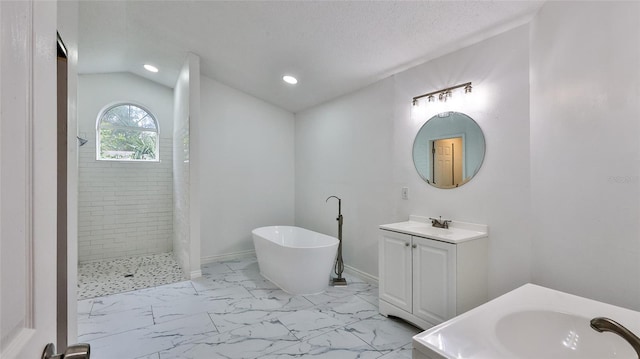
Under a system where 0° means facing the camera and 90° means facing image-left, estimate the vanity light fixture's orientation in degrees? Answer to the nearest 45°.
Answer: approximately 45°

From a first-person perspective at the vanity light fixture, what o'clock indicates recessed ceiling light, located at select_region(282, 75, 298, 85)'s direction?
The recessed ceiling light is roughly at 2 o'clock from the vanity light fixture.

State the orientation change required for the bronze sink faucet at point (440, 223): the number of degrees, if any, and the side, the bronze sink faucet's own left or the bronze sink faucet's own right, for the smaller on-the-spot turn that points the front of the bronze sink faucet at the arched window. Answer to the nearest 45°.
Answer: approximately 45° to the bronze sink faucet's own right

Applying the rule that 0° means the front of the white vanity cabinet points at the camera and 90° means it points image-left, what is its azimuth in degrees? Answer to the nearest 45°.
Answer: approximately 45°
